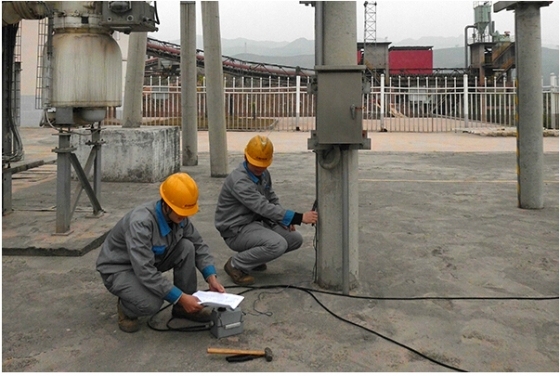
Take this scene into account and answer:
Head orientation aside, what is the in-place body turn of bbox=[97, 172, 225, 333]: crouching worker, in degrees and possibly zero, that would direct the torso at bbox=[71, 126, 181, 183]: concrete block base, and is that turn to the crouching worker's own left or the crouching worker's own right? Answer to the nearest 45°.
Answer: approximately 135° to the crouching worker's own left

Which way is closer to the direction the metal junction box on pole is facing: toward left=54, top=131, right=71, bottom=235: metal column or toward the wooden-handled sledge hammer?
the wooden-handled sledge hammer

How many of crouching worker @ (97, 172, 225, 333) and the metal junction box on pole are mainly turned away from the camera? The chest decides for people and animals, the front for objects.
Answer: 0

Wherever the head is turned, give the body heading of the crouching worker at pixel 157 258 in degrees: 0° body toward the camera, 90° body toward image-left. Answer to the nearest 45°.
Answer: approximately 315°

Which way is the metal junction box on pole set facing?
toward the camera

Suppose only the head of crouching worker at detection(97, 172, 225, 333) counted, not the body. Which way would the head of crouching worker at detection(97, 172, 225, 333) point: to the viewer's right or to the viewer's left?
to the viewer's right
